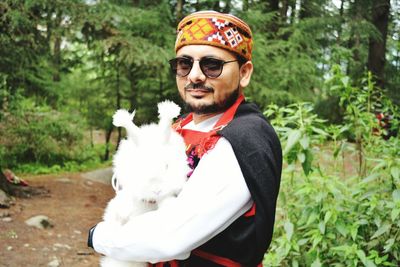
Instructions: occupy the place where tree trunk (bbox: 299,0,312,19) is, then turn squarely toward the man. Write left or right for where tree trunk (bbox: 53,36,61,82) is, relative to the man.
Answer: right

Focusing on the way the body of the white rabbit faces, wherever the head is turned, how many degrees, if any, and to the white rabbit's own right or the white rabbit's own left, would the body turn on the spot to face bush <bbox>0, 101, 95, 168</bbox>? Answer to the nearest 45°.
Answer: approximately 180°

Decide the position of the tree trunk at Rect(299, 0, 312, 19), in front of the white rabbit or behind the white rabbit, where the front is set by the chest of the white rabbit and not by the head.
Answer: behind

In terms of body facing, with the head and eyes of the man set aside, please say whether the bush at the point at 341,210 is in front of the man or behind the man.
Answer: behind

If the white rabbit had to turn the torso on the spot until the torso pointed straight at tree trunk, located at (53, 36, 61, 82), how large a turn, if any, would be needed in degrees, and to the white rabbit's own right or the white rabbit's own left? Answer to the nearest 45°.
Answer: approximately 180°

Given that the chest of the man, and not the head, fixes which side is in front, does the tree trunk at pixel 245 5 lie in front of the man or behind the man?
behind

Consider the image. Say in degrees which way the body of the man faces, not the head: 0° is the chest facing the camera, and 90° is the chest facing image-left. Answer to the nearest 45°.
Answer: approximately 45°

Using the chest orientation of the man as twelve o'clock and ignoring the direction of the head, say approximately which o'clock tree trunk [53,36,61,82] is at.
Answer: The tree trunk is roughly at 4 o'clock from the man.

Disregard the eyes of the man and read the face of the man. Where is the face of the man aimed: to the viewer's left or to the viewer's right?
to the viewer's left

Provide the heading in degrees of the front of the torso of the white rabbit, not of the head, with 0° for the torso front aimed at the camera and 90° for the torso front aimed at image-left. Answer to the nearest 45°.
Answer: approximately 0°
